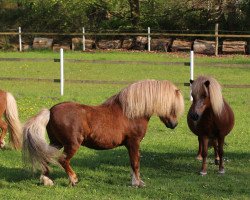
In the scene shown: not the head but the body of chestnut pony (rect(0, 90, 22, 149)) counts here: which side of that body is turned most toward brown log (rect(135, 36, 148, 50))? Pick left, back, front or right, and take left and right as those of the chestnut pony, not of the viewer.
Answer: right

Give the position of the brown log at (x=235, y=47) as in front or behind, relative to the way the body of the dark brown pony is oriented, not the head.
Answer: behind

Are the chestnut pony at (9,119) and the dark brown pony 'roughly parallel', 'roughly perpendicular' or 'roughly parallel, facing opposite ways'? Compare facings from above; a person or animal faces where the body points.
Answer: roughly perpendicular

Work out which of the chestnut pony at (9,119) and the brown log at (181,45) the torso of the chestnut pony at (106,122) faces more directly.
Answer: the brown log

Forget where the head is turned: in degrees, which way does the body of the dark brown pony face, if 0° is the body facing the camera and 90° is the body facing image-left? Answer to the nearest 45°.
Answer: approximately 0°

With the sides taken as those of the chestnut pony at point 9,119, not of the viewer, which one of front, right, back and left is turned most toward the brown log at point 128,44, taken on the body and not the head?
right

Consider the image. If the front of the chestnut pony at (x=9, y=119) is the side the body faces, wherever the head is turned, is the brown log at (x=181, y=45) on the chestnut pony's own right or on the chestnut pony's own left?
on the chestnut pony's own right

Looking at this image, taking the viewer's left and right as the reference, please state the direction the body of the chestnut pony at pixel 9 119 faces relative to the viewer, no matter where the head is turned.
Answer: facing to the left of the viewer

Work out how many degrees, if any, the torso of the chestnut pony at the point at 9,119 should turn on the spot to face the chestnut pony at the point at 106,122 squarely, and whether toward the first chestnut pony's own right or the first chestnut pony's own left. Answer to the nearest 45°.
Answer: approximately 135° to the first chestnut pony's own left

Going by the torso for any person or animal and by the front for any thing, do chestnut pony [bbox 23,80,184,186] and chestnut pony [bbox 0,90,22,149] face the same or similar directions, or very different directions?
very different directions

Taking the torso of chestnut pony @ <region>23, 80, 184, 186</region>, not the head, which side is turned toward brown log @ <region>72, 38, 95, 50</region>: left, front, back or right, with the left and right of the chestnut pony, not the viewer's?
left

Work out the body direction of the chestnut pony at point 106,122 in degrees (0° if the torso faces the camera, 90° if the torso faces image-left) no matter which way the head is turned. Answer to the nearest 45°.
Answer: approximately 270°
